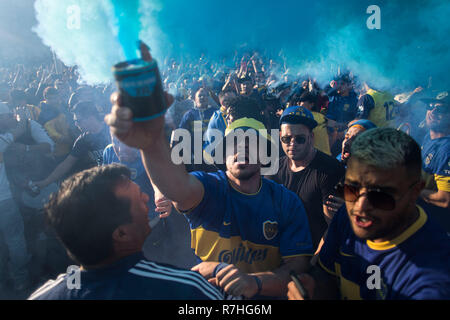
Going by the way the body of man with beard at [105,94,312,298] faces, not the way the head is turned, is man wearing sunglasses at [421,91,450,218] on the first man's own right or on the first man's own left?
on the first man's own left

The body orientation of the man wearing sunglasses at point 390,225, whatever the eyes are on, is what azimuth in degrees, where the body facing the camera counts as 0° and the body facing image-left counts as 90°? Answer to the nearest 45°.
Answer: approximately 45°

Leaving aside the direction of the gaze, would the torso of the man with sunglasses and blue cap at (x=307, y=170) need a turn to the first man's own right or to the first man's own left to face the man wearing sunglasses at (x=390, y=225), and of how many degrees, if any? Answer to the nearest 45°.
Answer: approximately 45° to the first man's own left

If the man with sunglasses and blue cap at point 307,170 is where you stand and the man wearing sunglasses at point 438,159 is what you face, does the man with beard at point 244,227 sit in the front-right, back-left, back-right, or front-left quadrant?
back-right
